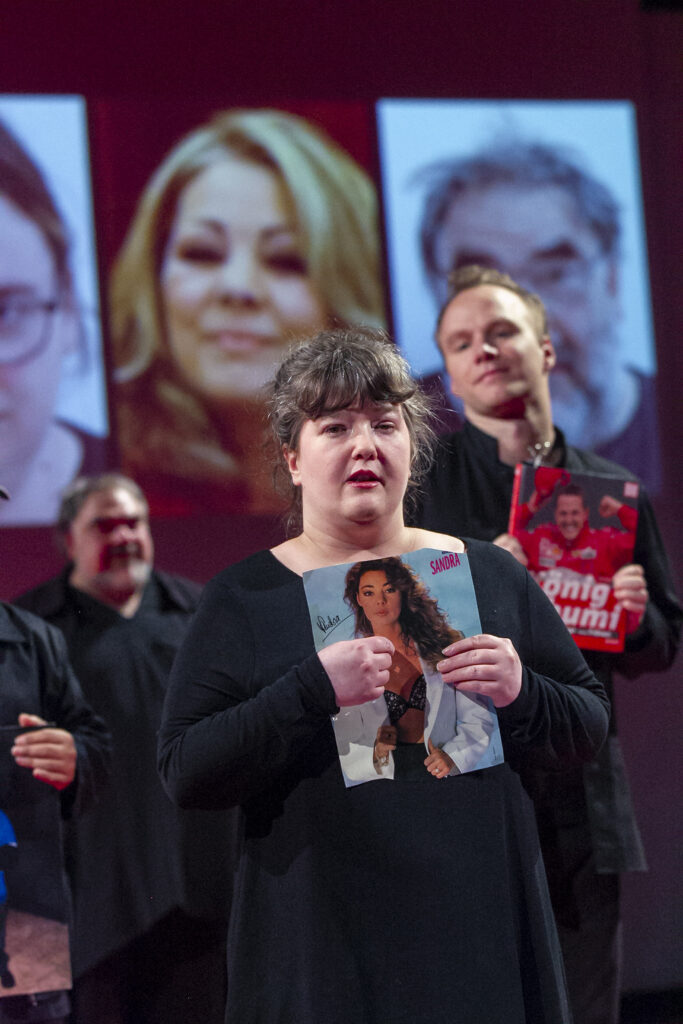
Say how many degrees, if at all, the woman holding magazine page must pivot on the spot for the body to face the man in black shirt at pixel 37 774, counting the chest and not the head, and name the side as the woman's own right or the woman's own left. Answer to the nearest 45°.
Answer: approximately 135° to the woman's own right

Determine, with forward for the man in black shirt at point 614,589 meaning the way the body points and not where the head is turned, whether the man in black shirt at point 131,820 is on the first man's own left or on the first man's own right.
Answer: on the first man's own right

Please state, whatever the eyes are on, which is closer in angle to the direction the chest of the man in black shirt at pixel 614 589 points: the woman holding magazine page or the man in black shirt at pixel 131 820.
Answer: the woman holding magazine page

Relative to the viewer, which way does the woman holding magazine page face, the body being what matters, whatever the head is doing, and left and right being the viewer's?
facing the viewer

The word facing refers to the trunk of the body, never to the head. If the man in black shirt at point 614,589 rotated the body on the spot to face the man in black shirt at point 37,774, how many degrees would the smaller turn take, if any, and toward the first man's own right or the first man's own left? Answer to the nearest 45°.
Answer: approximately 90° to the first man's own right

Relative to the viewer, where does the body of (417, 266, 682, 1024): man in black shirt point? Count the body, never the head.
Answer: toward the camera

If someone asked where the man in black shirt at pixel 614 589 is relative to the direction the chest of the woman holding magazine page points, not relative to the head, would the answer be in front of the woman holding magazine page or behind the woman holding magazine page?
behind

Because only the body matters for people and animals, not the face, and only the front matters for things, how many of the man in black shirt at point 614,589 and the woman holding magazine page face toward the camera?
2

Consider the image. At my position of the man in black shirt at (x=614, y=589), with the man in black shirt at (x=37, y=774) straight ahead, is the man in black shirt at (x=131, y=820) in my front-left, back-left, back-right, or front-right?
front-right

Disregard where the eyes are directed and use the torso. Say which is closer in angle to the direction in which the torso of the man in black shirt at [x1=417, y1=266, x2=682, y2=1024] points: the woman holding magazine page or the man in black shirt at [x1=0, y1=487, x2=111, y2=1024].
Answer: the woman holding magazine page
